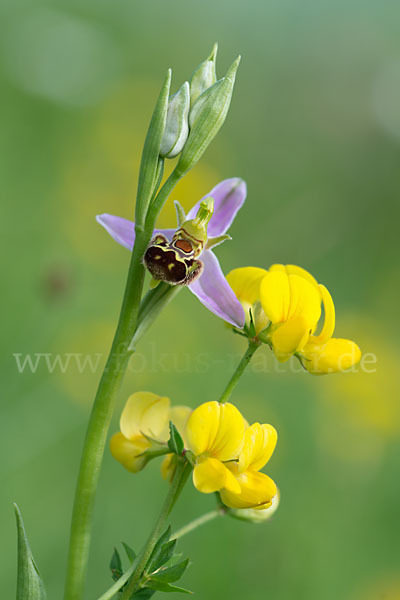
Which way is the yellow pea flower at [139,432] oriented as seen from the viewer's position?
to the viewer's left
